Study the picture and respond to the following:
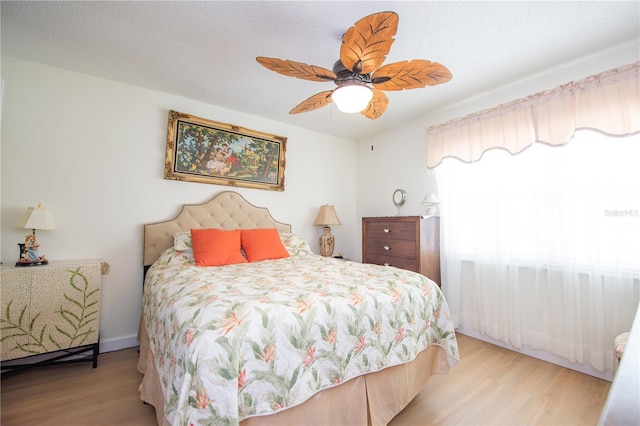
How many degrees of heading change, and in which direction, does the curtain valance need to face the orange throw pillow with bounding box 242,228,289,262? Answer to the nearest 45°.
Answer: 0° — it already faces it

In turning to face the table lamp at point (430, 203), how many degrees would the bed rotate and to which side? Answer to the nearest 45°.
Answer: approximately 90° to its left

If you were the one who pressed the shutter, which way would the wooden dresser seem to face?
facing the viewer and to the left of the viewer

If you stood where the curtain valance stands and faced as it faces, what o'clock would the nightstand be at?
The nightstand is roughly at 12 o'clock from the curtain valance.

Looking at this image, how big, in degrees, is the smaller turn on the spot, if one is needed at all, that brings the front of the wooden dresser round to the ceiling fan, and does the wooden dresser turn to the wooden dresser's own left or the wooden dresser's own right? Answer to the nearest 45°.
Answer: approximately 45° to the wooden dresser's own left

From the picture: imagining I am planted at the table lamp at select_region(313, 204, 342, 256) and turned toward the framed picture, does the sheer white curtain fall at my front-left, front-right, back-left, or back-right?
back-left

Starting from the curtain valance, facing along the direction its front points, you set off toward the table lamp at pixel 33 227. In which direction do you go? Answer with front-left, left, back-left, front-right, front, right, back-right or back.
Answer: front

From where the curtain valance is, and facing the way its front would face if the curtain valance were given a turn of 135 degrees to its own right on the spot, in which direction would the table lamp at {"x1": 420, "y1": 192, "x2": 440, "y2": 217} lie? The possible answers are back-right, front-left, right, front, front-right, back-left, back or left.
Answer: left

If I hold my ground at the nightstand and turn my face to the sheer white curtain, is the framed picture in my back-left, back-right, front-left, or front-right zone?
front-left

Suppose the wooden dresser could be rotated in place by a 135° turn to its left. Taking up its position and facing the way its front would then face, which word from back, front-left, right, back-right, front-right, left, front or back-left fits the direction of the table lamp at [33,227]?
back-right

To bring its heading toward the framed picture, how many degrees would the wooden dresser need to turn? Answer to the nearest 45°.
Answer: approximately 45° to its right

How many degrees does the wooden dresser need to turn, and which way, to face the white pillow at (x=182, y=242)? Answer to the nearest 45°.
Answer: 0° — it already faces it

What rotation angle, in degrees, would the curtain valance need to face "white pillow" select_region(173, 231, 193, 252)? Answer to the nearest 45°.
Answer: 0° — it already faces it

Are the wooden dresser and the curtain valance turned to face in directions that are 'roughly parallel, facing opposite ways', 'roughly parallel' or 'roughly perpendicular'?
roughly parallel

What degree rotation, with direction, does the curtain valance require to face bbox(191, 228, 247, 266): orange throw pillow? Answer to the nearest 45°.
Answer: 0° — it already faces it

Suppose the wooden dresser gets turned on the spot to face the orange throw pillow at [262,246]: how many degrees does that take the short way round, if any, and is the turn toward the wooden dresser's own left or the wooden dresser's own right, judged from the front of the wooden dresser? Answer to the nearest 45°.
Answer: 0° — it already faces it

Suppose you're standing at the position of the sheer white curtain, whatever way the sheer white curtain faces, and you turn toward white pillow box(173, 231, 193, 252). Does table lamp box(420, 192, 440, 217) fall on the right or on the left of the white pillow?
right
